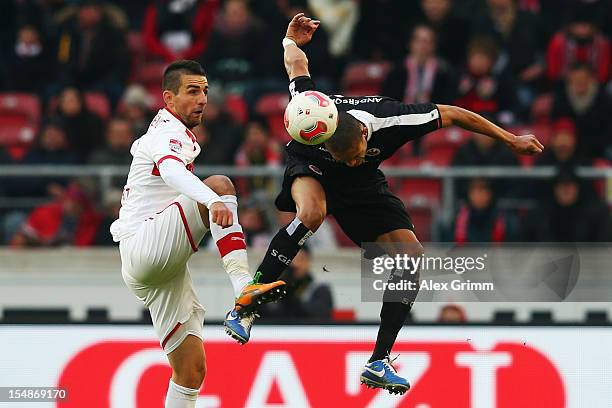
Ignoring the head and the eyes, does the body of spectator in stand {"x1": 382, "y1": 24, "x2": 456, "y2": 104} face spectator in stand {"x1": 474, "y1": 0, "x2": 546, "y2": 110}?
no

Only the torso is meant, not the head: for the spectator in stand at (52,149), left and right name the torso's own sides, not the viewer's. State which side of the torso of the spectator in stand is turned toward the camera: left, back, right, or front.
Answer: front

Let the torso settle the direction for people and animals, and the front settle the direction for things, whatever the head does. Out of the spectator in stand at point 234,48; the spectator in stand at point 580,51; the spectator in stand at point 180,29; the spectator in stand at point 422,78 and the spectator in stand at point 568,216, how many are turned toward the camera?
5

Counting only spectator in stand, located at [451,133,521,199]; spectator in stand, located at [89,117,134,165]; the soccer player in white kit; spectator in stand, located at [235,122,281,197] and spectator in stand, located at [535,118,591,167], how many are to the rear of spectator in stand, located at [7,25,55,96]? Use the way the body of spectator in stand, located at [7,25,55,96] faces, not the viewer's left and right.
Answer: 0

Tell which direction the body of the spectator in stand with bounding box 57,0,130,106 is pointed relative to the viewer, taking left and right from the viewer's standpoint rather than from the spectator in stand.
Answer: facing the viewer

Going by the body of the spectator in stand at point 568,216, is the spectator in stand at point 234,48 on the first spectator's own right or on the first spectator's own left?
on the first spectator's own right

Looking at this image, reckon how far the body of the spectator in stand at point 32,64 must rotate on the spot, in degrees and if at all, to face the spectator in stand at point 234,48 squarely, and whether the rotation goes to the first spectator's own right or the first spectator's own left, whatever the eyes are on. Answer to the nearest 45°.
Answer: approximately 90° to the first spectator's own left

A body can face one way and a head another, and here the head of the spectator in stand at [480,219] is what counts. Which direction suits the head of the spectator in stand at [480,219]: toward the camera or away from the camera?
toward the camera

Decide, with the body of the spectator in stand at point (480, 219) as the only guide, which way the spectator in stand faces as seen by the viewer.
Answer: toward the camera

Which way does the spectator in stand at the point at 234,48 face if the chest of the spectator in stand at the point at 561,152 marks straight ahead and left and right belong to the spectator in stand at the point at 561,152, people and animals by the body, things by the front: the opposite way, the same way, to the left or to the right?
the same way

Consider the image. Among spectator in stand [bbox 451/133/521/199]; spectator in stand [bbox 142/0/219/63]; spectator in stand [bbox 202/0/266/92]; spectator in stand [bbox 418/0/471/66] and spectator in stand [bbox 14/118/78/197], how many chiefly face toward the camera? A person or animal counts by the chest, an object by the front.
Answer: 5

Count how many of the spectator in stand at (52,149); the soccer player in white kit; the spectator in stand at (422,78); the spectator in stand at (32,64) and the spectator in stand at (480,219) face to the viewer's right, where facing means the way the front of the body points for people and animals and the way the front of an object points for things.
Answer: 1

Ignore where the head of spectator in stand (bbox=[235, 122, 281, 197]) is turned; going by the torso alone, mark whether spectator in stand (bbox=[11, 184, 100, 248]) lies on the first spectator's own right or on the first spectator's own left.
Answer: on the first spectator's own right

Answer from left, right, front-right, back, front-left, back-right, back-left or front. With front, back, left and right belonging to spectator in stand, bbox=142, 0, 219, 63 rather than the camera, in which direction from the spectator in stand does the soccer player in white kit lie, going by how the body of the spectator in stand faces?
front
